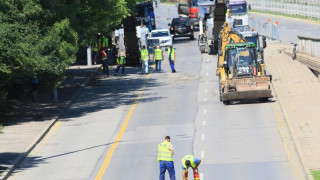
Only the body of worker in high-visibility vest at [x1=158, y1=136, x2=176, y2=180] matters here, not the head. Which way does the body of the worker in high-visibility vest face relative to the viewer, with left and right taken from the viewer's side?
facing away from the viewer and to the right of the viewer

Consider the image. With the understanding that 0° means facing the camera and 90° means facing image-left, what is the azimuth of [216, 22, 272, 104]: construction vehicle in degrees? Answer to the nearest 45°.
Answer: approximately 0°

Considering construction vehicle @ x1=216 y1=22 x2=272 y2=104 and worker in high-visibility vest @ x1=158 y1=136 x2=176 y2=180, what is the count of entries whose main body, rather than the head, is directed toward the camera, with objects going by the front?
1

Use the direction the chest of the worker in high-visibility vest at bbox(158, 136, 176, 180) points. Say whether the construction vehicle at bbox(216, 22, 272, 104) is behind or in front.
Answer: in front

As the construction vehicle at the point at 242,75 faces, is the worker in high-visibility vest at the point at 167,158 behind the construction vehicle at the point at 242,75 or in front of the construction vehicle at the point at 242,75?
in front
